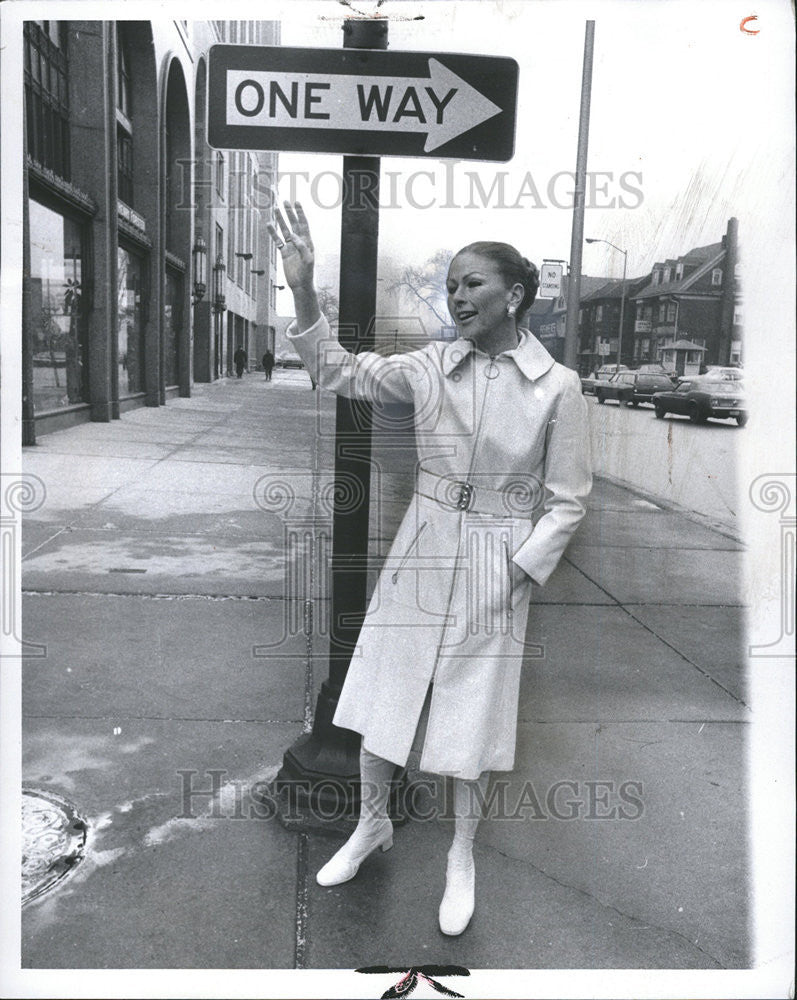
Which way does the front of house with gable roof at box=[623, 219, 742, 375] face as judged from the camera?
facing the viewer and to the left of the viewer

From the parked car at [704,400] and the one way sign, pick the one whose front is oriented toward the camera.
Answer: the one way sign

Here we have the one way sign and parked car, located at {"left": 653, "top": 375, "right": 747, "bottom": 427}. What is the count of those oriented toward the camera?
1

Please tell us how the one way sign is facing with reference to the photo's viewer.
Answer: facing the viewer

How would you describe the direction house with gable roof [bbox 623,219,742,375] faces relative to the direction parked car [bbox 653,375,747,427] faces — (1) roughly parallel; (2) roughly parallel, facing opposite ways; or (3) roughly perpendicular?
roughly perpendicular
